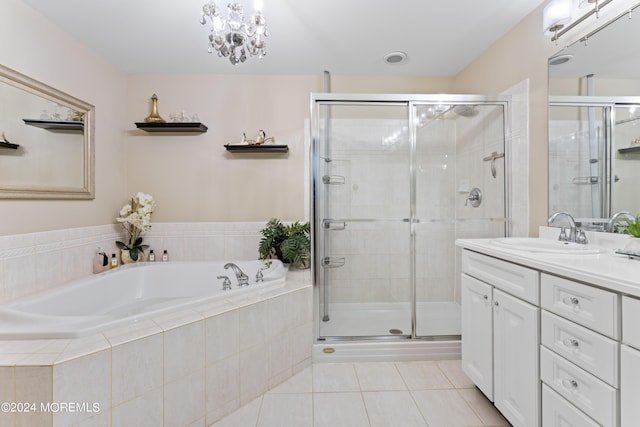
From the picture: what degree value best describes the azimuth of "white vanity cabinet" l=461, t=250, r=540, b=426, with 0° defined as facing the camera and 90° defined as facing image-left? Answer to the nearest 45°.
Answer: approximately 45°

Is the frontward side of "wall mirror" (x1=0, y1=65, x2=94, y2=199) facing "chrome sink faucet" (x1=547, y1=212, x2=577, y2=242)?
yes

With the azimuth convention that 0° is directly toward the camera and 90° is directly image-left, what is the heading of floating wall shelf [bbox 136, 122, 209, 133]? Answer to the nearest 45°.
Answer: approximately 0°

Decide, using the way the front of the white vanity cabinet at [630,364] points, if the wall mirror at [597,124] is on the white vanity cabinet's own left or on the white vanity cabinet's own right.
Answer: on the white vanity cabinet's own right

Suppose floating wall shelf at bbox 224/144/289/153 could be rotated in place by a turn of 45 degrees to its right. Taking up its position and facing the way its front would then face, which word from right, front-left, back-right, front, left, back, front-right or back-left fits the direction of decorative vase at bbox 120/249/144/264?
front-right

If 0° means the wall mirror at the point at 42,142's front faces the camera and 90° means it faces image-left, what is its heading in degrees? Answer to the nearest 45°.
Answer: approximately 315°

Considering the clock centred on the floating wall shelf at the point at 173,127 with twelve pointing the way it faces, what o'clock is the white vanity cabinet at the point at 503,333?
The white vanity cabinet is roughly at 11 o'clock from the floating wall shelf.

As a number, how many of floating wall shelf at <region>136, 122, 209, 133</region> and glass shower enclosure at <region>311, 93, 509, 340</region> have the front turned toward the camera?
2

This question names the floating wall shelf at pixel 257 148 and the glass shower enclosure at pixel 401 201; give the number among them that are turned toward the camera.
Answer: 2
